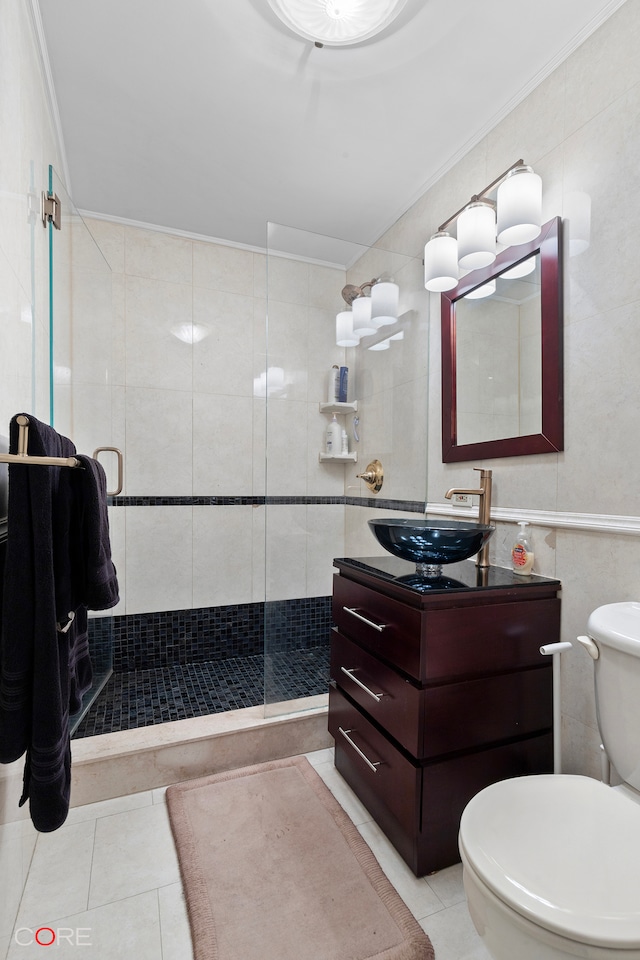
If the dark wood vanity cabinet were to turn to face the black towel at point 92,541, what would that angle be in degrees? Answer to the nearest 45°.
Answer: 0° — it already faces it

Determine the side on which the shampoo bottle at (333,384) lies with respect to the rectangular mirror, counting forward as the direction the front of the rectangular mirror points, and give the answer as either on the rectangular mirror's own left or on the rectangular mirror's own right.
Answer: on the rectangular mirror's own right

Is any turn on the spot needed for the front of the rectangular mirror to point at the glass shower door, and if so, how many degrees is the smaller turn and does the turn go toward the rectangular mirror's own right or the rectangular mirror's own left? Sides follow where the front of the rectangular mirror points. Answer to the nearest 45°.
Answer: approximately 45° to the rectangular mirror's own right

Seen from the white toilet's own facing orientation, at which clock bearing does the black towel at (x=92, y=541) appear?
The black towel is roughly at 1 o'clock from the white toilet.

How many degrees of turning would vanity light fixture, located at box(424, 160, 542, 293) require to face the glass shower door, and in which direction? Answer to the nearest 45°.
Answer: approximately 45° to its right

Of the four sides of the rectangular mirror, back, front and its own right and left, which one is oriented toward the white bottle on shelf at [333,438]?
right

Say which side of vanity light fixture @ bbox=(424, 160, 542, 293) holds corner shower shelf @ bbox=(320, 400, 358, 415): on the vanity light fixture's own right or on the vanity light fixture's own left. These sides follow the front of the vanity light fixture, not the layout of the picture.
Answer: on the vanity light fixture's own right

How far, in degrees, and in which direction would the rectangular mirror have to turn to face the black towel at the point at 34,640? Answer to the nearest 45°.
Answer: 0° — it already faces it
